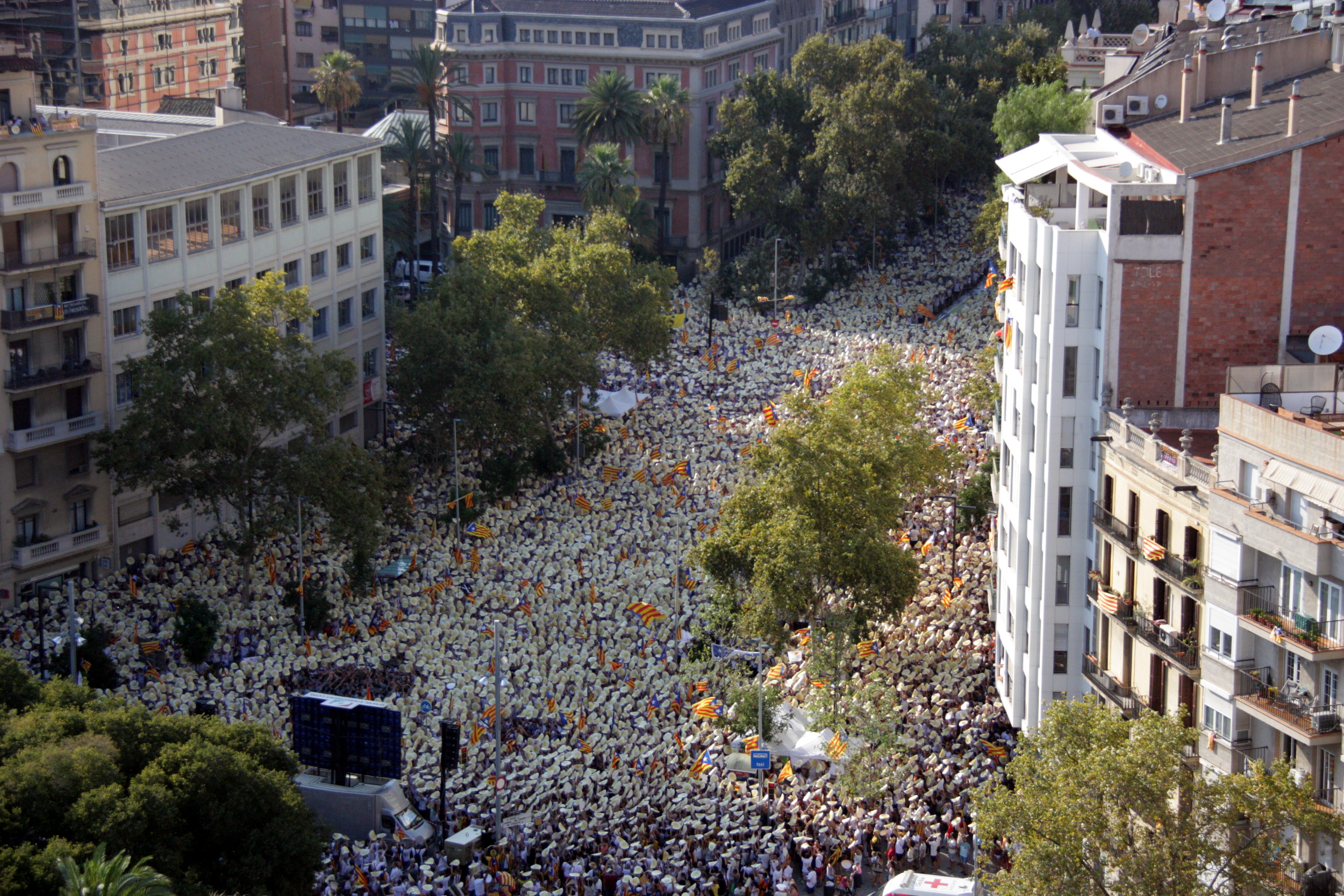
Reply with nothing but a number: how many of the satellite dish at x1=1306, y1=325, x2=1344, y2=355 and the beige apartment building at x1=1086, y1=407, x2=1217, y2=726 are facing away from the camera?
0

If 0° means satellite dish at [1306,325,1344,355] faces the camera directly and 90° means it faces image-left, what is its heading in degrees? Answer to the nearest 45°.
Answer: approximately 0°

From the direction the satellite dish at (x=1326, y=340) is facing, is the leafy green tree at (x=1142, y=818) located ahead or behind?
ahead

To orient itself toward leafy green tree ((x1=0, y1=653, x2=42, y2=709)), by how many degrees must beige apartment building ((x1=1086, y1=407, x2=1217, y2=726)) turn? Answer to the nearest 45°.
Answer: approximately 45° to its right

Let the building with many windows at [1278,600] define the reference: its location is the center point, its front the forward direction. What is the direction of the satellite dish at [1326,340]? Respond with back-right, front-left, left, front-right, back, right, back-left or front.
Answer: back-right

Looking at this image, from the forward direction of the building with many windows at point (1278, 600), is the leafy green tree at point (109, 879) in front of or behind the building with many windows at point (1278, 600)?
in front

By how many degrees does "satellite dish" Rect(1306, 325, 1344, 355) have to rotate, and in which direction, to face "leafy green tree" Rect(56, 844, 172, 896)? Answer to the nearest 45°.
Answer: approximately 45° to its right

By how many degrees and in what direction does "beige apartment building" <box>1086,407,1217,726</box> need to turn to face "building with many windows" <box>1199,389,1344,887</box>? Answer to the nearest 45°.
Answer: approximately 90° to its left

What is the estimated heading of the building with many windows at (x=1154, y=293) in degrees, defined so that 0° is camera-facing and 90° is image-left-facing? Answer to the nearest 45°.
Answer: approximately 45°
